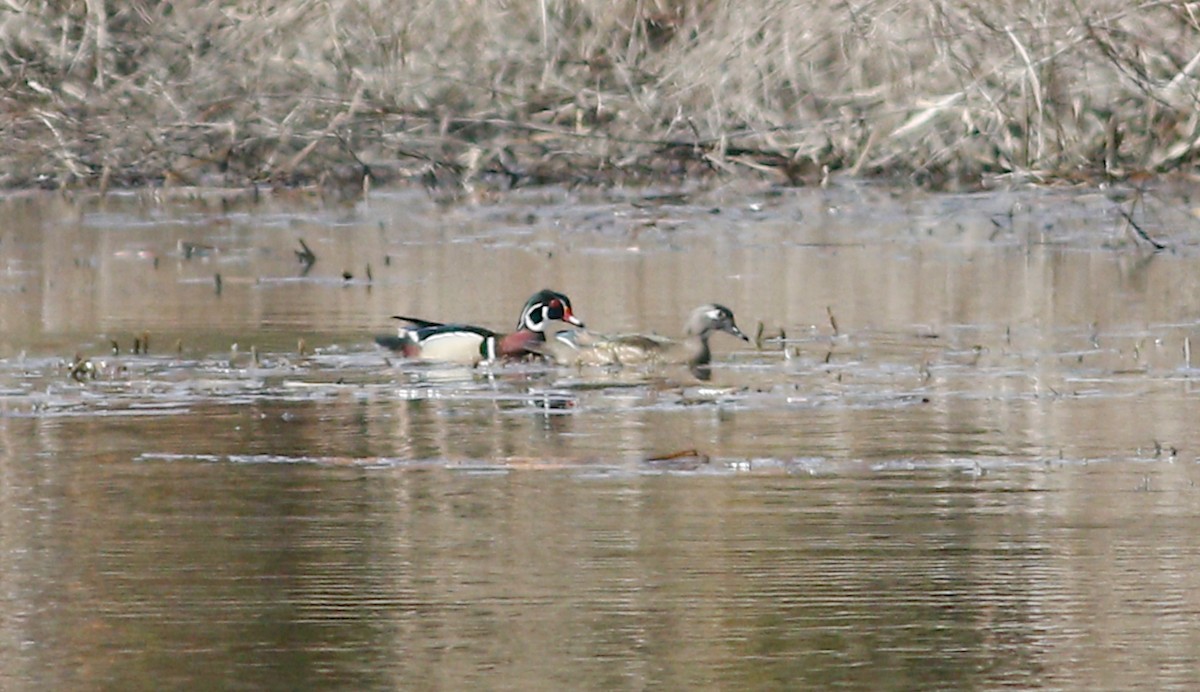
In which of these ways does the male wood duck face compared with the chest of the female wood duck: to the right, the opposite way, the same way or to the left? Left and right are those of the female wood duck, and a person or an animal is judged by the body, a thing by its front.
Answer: the same way

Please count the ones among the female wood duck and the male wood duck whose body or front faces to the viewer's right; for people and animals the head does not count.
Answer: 2

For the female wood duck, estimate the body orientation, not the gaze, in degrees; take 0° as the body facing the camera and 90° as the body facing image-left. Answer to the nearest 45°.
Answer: approximately 270°

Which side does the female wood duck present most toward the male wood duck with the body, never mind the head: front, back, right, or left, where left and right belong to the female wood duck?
back

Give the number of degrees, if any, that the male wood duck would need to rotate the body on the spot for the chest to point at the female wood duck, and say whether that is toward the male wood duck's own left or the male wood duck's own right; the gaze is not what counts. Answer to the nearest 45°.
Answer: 0° — it already faces it

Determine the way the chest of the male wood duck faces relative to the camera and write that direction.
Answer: to the viewer's right
